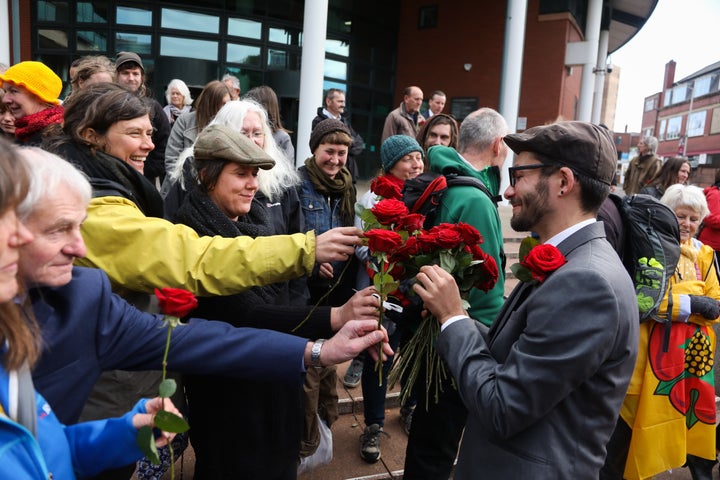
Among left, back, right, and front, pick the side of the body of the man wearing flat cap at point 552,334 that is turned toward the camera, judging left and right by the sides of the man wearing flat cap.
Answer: left

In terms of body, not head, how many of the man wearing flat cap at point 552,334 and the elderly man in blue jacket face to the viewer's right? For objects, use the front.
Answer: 1

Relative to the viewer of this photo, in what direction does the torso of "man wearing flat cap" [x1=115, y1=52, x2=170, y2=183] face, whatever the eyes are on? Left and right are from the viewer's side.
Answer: facing the viewer

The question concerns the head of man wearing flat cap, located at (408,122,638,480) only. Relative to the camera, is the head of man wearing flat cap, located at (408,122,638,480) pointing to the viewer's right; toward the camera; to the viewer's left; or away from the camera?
to the viewer's left

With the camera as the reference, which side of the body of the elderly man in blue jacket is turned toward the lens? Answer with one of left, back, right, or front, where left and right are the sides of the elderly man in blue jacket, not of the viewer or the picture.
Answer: right

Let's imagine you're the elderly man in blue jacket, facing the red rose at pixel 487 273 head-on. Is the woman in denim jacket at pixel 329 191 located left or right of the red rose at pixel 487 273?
left

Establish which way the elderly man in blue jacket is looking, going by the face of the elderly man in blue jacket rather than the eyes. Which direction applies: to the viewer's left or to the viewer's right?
to the viewer's right

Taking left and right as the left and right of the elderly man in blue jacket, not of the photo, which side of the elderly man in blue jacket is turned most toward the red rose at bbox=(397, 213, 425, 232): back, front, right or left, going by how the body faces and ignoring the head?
front
